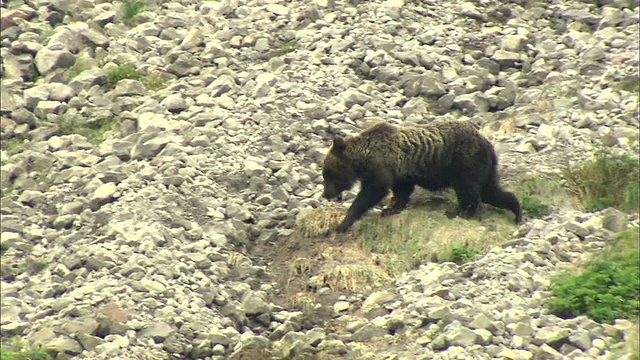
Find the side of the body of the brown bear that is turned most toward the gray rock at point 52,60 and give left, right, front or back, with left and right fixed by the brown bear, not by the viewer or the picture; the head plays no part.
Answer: front

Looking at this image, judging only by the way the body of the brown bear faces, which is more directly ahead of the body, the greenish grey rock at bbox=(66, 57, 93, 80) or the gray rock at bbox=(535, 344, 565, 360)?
the greenish grey rock

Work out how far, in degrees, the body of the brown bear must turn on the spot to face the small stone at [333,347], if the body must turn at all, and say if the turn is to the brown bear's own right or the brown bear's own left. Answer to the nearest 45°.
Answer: approximately 90° to the brown bear's own left

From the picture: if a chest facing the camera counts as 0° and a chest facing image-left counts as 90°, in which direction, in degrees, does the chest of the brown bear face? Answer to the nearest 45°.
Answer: approximately 90°

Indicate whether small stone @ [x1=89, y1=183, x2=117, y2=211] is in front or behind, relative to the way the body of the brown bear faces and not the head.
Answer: in front

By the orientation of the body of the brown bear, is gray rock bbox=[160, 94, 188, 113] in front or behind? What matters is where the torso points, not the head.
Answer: in front

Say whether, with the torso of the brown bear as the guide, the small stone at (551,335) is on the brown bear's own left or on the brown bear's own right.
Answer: on the brown bear's own left

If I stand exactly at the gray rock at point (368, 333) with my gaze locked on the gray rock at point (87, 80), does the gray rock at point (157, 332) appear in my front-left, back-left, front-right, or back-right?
front-left

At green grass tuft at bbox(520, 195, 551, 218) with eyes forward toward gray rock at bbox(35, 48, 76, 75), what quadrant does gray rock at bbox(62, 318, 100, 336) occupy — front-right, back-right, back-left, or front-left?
front-left

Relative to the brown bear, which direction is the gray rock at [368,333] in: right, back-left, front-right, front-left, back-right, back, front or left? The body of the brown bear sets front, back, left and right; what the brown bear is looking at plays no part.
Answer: left

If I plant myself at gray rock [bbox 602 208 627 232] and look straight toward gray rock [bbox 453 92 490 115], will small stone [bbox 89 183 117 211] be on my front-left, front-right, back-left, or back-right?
front-left

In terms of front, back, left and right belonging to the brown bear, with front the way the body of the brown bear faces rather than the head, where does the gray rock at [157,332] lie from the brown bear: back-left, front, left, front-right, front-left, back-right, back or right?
front-left
